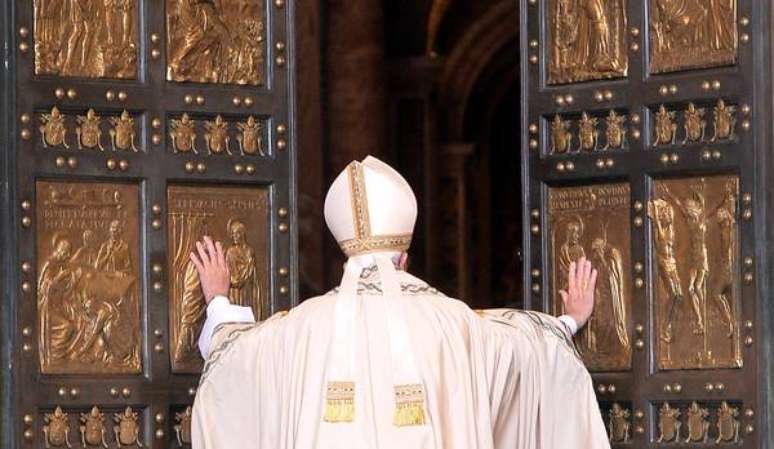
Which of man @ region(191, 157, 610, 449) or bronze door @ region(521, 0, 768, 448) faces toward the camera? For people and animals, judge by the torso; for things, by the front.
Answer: the bronze door

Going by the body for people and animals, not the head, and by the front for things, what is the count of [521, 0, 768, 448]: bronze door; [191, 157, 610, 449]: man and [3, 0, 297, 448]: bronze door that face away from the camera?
1

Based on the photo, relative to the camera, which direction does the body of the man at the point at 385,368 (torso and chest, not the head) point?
away from the camera

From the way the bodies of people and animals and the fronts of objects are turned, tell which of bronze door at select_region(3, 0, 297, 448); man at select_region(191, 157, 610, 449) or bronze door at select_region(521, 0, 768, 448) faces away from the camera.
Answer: the man

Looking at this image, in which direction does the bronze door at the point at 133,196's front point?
toward the camera

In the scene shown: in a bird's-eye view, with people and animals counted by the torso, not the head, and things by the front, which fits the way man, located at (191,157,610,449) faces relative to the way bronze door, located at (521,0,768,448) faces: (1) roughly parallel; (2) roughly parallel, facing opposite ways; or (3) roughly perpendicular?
roughly parallel, facing opposite ways

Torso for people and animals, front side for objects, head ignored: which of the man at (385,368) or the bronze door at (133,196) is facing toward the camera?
the bronze door

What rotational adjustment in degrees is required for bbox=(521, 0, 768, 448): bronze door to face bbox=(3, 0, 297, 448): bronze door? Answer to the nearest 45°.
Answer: approximately 90° to its right

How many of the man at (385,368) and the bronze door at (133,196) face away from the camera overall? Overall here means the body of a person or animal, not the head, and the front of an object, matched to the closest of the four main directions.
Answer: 1

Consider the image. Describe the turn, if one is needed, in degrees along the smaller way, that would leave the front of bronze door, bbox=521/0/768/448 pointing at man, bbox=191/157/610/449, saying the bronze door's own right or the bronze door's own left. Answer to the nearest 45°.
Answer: approximately 45° to the bronze door's own right

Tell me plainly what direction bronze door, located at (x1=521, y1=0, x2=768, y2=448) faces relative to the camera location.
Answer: facing the viewer

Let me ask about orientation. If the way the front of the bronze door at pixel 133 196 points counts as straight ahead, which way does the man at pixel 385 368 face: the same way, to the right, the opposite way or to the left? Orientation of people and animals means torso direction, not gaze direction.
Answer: the opposite way
